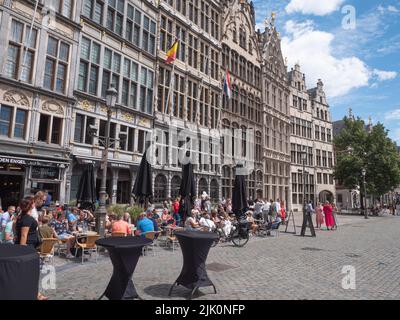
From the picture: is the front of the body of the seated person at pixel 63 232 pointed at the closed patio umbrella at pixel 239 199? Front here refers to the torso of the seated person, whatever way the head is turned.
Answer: no

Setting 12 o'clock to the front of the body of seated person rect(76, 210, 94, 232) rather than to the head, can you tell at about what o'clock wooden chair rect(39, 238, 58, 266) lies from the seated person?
The wooden chair is roughly at 11 o'clock from the seated person.

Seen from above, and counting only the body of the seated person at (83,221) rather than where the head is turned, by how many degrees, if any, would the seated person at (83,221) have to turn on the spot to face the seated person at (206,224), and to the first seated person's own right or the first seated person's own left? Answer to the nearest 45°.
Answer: approximately 135° to the first seated person's own left

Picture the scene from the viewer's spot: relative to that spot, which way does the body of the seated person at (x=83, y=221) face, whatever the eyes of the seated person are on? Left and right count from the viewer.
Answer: facing the viewer and to the left of the viewer

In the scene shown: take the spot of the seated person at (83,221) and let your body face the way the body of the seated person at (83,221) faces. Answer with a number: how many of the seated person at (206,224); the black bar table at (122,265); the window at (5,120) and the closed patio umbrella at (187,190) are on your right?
1

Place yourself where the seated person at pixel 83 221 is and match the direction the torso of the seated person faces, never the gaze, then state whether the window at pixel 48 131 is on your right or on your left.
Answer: on your right
